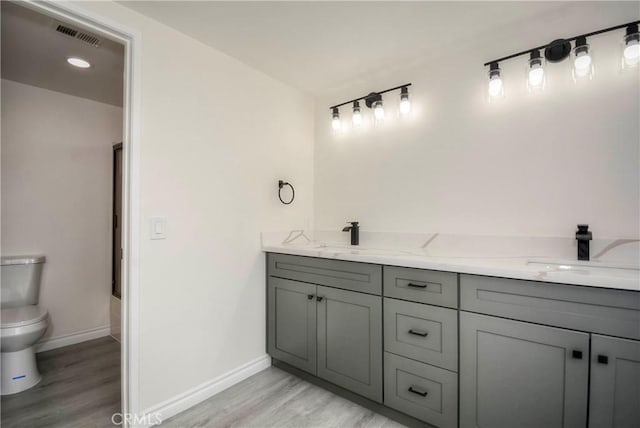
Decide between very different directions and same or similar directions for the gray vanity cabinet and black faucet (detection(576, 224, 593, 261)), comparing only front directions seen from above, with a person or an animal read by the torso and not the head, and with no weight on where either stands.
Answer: same or similar directions

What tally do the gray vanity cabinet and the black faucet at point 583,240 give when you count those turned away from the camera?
0

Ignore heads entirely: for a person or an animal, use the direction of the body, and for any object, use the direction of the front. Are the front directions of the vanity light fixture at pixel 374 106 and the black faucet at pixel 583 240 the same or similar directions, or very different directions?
same or similar directions

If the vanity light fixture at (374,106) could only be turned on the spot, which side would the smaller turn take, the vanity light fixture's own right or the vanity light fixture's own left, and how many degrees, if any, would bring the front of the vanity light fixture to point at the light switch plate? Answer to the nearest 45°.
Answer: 0° — it already faces it

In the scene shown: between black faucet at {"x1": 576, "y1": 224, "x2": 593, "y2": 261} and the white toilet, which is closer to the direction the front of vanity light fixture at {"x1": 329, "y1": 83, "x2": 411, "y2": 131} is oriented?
the white toilet

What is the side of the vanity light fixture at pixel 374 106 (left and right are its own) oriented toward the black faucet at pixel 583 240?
left

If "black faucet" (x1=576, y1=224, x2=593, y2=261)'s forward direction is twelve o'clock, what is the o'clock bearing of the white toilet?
The white toilet is roughly at 2 o'clock from the black faucet.

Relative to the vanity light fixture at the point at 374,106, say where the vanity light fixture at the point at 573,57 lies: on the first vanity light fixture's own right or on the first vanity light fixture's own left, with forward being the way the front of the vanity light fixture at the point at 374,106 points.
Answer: on the first vanity light fixture's own left

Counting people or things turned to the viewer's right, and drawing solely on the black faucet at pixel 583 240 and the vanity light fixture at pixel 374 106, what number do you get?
0

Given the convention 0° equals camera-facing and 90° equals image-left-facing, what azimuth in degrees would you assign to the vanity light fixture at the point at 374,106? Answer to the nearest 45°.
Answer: approximately 45°

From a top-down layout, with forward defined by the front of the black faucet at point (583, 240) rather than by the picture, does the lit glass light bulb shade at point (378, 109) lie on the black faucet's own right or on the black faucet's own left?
on the black faucet's own right

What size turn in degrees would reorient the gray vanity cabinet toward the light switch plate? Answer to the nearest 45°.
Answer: approximately 45° to its right

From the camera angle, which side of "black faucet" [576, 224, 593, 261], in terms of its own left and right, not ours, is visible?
front
